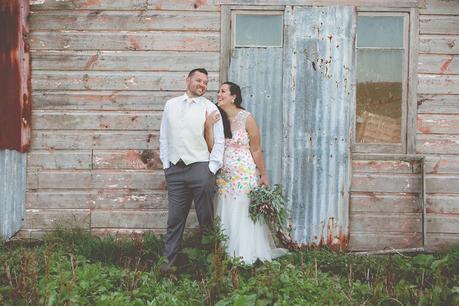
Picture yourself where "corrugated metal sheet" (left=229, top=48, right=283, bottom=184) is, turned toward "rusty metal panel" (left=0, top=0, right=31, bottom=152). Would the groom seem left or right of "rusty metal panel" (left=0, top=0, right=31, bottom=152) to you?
left

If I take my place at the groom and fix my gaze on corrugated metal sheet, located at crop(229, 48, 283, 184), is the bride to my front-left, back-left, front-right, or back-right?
front-right

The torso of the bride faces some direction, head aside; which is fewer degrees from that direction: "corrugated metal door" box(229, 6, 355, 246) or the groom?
the groom

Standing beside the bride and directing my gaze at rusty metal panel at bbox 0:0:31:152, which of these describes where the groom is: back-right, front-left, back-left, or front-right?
front-left

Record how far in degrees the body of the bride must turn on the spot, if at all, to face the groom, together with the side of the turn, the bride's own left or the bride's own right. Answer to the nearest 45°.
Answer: approximately 45° to the bride's own right

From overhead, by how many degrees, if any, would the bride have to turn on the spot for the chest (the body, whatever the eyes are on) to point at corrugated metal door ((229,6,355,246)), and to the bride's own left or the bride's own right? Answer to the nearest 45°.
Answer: approximately 180°

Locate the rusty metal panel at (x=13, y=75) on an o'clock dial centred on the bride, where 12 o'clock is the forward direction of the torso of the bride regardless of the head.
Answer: The rusty metal panel is roughly at 2 o'clock from the bride.

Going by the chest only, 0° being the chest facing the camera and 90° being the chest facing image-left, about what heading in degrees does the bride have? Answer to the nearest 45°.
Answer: approximately 45°

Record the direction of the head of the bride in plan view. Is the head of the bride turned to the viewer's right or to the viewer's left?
to the viewer's left
